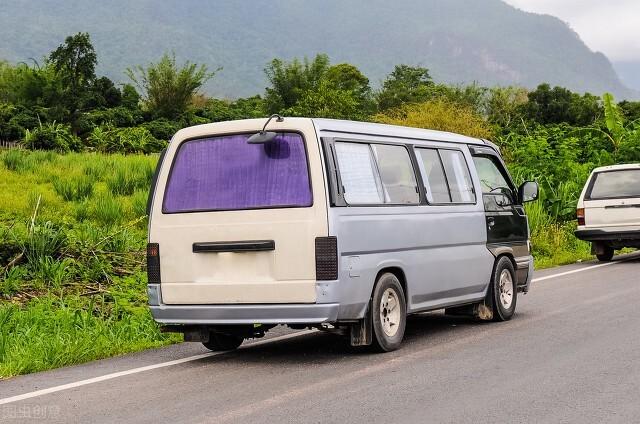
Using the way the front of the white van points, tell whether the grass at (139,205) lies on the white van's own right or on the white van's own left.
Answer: on the white van's own left

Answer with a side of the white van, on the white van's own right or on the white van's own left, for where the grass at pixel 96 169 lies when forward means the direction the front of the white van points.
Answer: on the white van's own left

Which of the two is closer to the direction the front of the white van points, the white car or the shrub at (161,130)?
the white car

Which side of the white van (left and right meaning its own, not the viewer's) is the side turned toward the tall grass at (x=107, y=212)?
left

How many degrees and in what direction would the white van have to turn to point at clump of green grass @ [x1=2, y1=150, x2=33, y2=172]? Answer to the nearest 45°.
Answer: approximately 90° to its left

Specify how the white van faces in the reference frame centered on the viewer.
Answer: facing away from the viewer and to the right of the viewer

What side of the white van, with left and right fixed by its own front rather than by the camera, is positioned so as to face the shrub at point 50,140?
left

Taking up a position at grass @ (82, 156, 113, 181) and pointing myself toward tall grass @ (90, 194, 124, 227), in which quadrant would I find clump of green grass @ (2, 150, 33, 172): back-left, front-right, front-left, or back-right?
back-right

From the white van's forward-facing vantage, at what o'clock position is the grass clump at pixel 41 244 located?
The grass clump is roughly at 9 o'clock from the white van.

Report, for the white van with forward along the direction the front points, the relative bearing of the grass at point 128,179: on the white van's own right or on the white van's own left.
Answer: on the white van's own left
